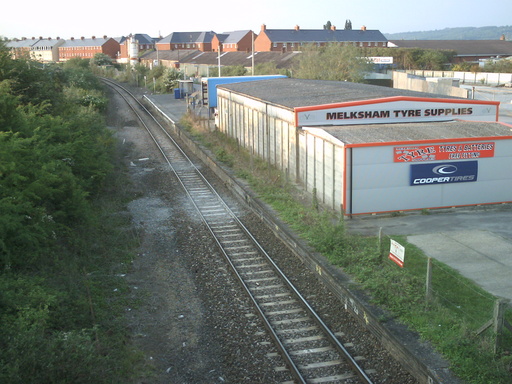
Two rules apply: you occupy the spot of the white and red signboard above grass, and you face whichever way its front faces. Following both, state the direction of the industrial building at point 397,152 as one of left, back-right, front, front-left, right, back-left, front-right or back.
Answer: back-right

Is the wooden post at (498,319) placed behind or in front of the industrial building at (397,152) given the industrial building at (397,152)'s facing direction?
in front

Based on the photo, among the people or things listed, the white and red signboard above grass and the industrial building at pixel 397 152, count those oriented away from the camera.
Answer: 0

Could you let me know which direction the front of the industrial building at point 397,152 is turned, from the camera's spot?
facing the viewer and to the right of the viewer

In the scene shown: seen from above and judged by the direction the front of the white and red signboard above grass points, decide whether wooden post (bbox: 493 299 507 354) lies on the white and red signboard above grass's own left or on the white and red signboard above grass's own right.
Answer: on the white and red signboard above grass's own left

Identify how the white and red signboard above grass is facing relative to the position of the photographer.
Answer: facing the viewer and to the left of the viewer

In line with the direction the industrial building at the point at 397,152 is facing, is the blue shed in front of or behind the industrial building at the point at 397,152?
behind

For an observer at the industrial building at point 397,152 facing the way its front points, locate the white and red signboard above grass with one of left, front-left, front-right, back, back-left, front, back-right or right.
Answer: front-right
